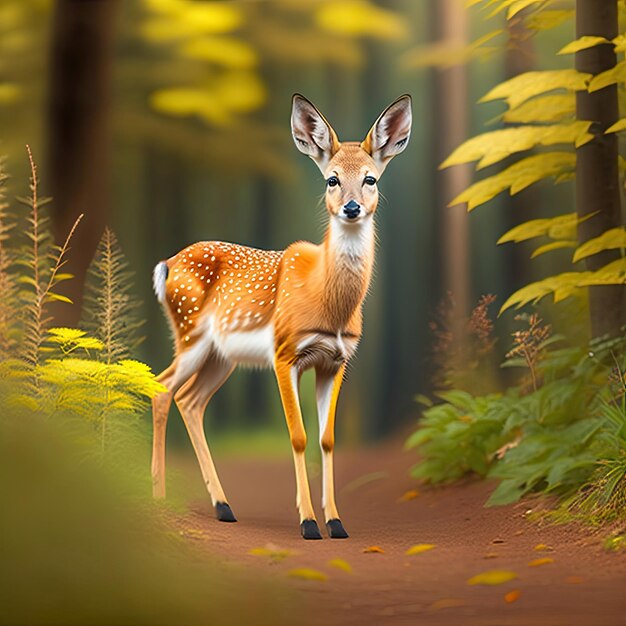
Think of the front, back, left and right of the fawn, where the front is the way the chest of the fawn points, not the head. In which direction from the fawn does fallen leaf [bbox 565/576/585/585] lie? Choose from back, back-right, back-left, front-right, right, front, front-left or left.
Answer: front

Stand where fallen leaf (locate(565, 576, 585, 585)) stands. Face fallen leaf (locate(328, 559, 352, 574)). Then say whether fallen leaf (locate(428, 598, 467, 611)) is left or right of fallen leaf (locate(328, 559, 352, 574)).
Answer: left

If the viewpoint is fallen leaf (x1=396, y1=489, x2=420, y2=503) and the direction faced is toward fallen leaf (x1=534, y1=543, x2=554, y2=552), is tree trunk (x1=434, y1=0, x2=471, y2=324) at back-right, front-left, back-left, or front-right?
back-left

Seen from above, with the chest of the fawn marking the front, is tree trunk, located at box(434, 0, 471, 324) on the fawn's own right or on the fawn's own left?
on the fawn's own left

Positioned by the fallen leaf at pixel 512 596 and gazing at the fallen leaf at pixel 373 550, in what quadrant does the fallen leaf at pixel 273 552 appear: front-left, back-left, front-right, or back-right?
front-left

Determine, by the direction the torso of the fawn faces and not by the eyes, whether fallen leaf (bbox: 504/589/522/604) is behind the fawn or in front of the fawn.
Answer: in front

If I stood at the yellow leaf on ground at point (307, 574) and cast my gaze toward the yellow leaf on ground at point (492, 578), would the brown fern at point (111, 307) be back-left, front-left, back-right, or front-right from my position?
back-left

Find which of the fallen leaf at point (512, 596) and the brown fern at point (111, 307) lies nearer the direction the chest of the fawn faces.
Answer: the fallen leaf

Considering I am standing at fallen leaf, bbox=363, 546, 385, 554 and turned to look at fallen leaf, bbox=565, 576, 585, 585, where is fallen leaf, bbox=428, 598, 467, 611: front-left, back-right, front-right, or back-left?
front-right

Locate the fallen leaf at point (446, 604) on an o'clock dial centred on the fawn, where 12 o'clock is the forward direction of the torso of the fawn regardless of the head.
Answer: The fallen leaf is roughly at 1 o'clock from the fawn.

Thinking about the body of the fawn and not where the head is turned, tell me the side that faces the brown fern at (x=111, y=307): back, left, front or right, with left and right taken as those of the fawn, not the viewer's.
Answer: back

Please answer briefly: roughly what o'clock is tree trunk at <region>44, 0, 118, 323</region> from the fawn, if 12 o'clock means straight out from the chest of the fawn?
The tree trunk is roughly at 6 o'clock from the fawn.

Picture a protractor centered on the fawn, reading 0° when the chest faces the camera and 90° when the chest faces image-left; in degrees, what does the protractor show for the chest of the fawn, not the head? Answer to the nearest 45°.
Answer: approximately 315°

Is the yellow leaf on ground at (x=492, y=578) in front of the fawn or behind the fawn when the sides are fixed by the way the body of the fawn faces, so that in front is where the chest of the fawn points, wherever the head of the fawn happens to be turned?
in front
